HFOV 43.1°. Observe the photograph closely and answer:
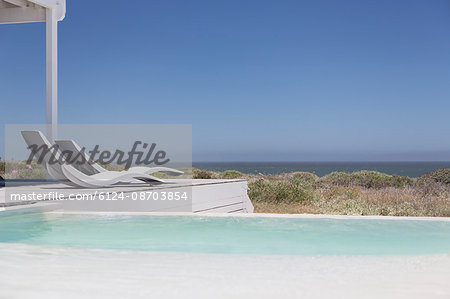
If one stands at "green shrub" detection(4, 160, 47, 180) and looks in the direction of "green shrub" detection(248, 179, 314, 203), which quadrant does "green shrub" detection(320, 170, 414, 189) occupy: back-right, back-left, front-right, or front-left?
front-left

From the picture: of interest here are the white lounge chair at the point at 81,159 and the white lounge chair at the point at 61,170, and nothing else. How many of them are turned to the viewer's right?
2

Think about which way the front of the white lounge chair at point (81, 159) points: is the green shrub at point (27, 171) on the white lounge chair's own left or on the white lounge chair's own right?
on the white lounge chair's own left

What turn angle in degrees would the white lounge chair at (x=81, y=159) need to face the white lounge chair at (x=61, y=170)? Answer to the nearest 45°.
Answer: approximately 90° to its right

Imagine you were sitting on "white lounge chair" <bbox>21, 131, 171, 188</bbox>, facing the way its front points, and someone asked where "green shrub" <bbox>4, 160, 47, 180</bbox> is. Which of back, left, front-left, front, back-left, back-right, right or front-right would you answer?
left

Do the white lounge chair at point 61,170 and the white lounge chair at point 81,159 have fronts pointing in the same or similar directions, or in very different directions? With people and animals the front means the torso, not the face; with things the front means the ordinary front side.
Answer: same or similar directions

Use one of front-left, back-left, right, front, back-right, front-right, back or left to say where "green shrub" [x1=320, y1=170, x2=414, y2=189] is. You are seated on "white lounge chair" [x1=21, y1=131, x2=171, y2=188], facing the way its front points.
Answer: front-left

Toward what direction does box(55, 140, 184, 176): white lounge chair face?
to the viewer's right

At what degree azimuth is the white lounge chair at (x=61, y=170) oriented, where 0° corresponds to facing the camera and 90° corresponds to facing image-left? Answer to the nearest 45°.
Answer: approximately 270°

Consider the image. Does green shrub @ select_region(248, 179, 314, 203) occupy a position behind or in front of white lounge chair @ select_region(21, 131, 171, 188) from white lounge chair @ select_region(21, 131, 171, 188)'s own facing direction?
in front

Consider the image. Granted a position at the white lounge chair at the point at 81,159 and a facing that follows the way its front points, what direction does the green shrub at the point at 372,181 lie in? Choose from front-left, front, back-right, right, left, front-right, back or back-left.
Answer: front-left

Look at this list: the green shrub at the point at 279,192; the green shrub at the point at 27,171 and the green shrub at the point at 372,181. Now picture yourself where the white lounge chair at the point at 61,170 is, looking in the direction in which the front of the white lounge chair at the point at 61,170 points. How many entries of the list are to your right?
0

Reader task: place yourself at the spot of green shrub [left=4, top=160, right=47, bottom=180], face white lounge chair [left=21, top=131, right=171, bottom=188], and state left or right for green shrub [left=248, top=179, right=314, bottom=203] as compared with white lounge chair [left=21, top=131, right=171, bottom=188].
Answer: left
